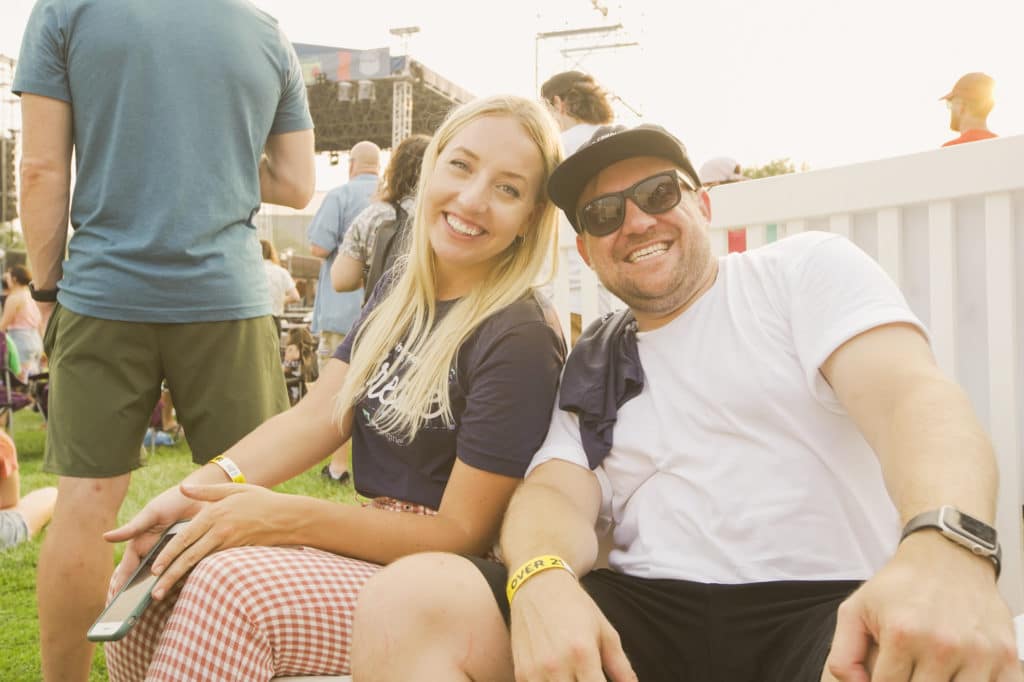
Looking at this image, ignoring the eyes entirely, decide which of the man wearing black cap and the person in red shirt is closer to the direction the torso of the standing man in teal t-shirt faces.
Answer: the person in red shirt

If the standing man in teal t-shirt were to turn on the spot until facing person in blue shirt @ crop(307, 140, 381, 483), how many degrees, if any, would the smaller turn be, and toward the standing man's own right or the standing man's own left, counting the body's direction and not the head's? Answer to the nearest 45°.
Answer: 0° — they already face them

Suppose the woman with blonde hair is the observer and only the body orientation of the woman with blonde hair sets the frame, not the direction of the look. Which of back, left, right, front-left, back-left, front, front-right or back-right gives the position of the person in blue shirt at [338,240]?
back-right

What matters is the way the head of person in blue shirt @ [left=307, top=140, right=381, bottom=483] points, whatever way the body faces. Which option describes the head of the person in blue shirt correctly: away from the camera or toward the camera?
away from the camera

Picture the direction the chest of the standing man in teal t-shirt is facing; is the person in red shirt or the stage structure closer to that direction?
the stage structure

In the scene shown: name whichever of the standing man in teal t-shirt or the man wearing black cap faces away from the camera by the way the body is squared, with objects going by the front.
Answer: the standing man in teal t-shirt

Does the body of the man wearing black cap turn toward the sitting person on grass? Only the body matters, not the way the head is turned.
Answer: no

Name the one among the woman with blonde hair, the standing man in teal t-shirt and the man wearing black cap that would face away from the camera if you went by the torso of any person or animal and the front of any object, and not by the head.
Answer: the standing man in teal t-shirt

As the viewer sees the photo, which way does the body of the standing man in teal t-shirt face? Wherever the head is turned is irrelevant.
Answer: away from the camera

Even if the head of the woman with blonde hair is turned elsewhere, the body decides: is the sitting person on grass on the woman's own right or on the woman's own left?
on the woman's own right

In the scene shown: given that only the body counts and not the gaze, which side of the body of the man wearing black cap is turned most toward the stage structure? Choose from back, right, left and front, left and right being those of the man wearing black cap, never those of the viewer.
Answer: back

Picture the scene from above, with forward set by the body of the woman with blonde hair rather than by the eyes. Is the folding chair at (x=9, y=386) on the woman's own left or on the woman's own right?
on the woman's own right

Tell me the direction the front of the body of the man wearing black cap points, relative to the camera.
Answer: toward the camera
